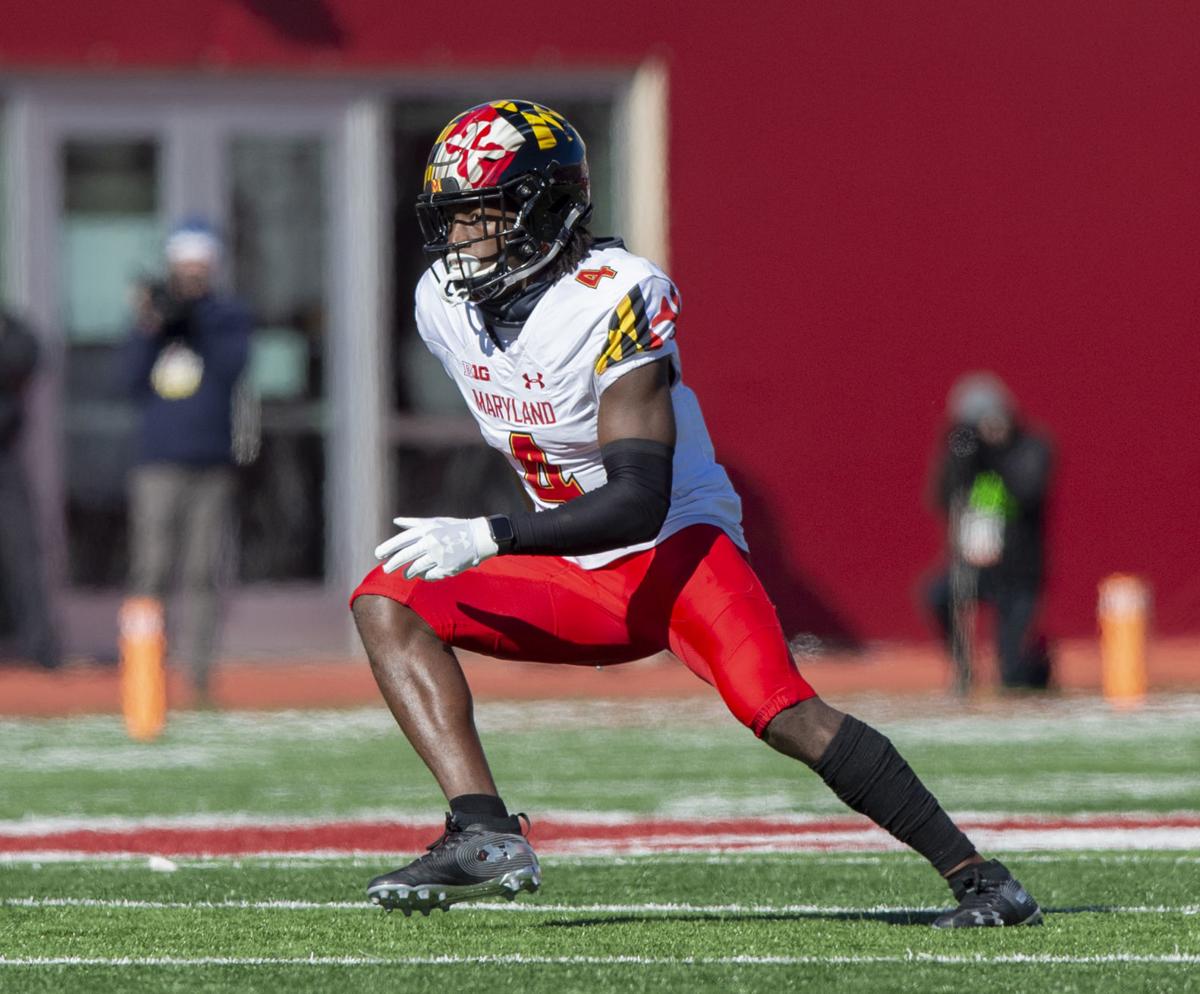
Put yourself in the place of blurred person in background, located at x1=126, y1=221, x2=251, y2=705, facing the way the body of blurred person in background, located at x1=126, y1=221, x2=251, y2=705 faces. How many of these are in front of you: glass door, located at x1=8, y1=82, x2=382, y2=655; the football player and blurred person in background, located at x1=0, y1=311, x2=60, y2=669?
1

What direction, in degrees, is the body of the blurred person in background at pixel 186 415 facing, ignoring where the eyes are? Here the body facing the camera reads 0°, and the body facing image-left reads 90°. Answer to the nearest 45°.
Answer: approximately 0°

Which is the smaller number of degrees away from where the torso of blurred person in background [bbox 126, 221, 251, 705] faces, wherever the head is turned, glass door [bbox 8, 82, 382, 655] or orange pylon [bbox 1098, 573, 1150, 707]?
the orange pylon

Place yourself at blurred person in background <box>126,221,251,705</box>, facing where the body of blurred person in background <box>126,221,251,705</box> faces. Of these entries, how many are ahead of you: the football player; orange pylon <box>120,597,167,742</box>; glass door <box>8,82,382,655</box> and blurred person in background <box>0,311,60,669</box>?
2

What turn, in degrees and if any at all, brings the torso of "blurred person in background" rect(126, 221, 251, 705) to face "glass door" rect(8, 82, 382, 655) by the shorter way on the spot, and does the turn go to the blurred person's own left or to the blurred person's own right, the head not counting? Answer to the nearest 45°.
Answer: approximately 180°

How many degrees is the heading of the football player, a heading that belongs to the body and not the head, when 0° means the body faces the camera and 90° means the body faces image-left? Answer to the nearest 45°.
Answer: approximately 45°

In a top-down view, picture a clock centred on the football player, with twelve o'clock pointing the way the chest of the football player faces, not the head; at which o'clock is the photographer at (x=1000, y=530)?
The photographer is roughly at 5 o'clock from the football player.

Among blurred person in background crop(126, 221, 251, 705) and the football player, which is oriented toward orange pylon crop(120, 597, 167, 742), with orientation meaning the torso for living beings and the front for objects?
the blurred person in background

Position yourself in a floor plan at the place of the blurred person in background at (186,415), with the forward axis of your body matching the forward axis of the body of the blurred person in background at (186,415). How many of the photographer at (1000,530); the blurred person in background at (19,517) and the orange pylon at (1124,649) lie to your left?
2

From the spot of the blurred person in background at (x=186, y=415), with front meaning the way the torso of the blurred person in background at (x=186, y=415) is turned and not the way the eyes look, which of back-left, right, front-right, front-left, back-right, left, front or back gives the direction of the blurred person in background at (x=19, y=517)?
back-right
